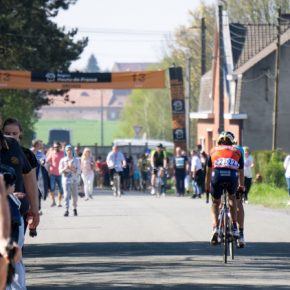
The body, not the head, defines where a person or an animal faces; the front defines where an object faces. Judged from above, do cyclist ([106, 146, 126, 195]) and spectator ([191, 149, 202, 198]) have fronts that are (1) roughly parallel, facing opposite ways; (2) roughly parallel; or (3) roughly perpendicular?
roughly perpendicular

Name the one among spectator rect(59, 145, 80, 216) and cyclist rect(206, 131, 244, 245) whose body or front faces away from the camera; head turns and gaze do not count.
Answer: the cyclist

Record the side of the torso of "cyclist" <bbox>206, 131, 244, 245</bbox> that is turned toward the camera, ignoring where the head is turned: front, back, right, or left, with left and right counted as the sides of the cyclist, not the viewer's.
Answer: back

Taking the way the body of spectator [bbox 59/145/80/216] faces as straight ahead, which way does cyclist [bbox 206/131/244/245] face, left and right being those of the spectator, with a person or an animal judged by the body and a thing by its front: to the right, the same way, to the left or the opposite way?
the opposite way

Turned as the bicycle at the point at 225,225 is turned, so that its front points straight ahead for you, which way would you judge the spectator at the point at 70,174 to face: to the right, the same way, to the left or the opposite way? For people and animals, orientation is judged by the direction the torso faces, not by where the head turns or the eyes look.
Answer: the opposite way

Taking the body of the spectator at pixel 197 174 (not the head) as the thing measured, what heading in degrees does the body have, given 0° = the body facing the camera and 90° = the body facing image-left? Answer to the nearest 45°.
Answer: approximately 90°

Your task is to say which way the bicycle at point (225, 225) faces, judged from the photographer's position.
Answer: facing away from the viewer

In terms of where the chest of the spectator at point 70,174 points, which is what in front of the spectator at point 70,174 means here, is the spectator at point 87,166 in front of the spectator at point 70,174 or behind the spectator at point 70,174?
behind
